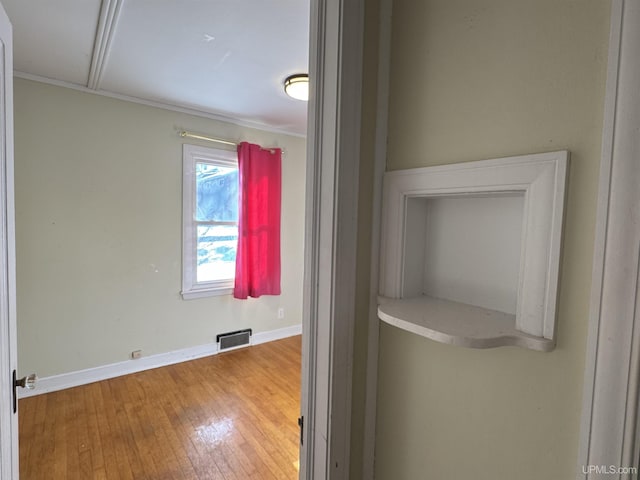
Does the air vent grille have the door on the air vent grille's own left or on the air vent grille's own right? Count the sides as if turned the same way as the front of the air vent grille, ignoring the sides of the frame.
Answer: on the air vent grille's own right

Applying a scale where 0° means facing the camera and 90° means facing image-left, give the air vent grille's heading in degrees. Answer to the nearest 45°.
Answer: approximately 315°

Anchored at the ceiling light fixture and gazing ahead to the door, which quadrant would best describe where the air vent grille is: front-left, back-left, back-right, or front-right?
back-right
